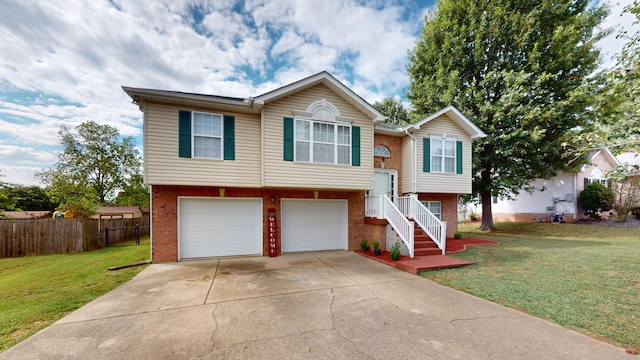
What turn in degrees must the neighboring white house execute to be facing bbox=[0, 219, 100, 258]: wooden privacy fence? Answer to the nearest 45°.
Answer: approximately 90° to its right

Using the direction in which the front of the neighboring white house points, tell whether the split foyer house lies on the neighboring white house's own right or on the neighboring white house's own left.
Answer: on the neighboring white house's own right

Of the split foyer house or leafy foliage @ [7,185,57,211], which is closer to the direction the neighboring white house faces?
the split foyer house

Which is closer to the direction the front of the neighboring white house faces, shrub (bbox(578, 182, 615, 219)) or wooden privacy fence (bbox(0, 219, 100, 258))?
the shrub

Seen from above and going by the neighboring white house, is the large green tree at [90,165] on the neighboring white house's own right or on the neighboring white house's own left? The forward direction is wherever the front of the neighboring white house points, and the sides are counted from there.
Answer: on the neighboring white house's own right

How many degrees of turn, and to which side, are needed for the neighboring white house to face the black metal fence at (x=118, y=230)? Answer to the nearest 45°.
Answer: approximately 90° to its right

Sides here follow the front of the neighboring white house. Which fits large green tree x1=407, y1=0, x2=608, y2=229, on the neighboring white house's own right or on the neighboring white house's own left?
on the neighboring white house's own right
